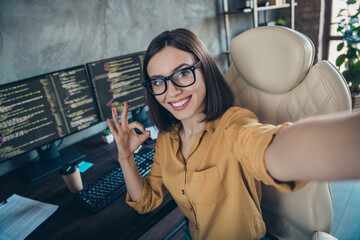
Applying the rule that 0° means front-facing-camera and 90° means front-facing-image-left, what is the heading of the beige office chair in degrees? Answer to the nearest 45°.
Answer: approximately 45°

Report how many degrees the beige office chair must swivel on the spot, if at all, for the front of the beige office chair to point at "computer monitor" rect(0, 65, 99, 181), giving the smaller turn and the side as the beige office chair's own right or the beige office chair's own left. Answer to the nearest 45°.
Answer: approximately 45° to the beige office chair's own right

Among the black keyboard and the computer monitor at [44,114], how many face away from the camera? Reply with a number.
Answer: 0

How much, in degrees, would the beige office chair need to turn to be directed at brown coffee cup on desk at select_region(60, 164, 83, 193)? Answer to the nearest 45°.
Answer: approximately 45° to its right

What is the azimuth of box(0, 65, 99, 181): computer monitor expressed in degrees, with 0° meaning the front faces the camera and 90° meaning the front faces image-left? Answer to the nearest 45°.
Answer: approximately 315°
